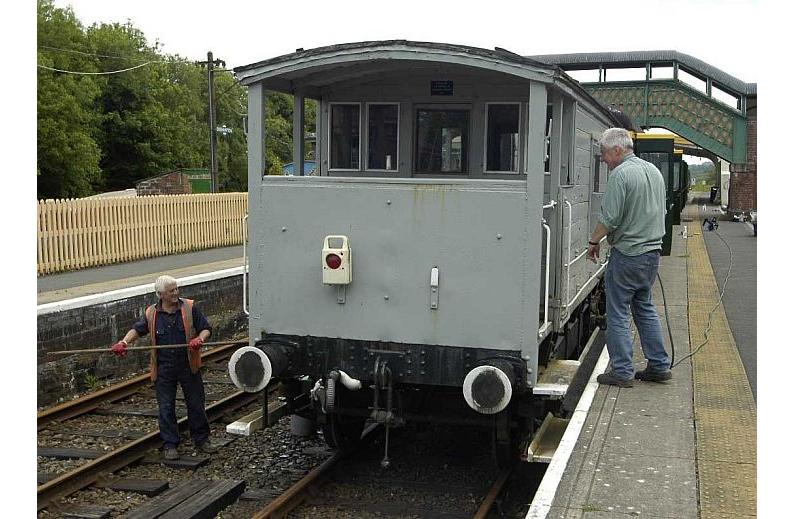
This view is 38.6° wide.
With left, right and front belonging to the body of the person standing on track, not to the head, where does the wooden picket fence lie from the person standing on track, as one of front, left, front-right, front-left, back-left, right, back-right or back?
back

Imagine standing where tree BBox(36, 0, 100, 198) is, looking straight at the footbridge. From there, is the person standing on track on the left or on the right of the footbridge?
right

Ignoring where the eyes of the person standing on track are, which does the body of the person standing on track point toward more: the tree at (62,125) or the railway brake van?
the railway brake van

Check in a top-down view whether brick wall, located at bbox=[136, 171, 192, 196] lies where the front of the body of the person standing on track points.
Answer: no

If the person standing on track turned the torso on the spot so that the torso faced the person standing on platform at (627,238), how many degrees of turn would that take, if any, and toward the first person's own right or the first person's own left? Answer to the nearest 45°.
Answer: approximately 45° to the first person's own left

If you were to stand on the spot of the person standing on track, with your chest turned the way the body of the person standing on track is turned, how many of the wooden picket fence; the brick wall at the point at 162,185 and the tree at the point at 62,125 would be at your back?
3

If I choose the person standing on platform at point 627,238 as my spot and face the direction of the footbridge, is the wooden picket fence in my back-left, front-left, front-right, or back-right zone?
front-left

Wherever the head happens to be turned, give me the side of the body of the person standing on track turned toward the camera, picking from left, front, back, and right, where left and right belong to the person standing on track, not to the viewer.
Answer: front

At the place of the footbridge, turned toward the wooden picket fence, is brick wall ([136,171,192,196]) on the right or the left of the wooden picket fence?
right

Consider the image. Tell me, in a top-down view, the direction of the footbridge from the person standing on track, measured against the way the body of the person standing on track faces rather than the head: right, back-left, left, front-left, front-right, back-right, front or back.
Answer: back-left

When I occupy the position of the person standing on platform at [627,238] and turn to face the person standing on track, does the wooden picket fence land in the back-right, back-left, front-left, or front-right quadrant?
front-right

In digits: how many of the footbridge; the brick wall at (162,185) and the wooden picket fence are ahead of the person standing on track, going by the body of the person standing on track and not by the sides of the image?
0

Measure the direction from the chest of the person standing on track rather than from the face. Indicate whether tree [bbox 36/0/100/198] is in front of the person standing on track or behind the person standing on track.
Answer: behind
